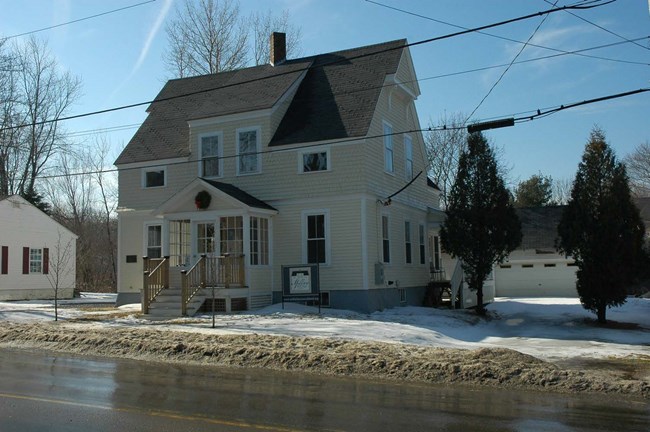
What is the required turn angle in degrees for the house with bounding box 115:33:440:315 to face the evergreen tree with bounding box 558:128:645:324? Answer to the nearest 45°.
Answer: approximately 135° to its left

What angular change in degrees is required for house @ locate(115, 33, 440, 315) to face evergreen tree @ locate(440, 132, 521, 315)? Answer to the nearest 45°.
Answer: approximately 135° to its left

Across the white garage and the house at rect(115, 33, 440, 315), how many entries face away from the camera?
0

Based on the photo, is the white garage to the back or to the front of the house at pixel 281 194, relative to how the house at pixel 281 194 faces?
to the back

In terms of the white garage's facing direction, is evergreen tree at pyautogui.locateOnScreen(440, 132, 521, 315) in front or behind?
in front

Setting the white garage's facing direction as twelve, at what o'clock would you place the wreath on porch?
The wreath on porch is roughly at 1 o'clock from the white garage.

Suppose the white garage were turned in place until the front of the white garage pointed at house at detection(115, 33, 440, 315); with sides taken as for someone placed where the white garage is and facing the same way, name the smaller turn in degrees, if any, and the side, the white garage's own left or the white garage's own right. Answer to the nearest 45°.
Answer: approximately 45° to the white garage's own right

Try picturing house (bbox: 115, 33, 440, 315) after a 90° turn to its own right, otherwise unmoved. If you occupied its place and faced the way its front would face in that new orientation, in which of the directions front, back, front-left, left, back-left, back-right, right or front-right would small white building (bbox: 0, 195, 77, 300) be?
front

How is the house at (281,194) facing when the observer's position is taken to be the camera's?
facing the viewer and to the left of the viewer
